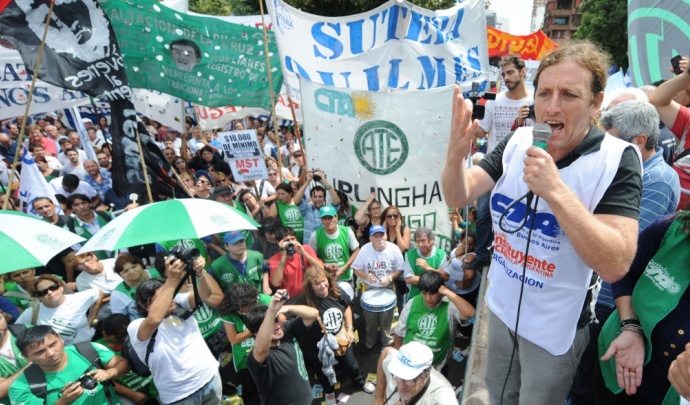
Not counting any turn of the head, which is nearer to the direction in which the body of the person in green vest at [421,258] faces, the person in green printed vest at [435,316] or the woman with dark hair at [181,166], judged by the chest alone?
the person in green printed vest

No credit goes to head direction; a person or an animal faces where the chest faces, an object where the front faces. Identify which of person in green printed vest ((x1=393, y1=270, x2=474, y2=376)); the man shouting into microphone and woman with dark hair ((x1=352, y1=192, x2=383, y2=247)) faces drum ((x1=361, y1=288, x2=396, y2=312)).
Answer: the woman with dark hair

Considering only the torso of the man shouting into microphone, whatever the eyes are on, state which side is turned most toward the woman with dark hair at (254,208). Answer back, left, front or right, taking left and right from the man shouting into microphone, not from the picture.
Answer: right

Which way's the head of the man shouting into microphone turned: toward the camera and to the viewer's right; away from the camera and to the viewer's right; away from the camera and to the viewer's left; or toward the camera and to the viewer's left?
toward the camera and to the viewer's left

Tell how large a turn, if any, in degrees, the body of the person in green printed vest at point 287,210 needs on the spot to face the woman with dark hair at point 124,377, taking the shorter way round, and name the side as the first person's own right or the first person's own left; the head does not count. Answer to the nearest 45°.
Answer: approximately 45° to the first person's own right

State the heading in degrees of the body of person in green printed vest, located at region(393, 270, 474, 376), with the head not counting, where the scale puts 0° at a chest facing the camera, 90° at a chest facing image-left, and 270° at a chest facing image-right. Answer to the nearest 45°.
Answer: approximately 0°

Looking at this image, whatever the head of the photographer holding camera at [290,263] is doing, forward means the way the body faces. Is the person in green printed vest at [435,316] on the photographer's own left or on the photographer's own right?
on the photographer's own left

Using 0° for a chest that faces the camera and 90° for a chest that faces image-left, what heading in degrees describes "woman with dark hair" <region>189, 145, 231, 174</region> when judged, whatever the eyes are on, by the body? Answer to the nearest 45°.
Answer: approximately 0°

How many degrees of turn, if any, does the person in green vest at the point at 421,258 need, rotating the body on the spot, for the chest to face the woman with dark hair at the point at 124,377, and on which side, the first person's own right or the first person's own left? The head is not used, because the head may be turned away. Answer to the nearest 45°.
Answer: approximately 45° to the first person's own right
